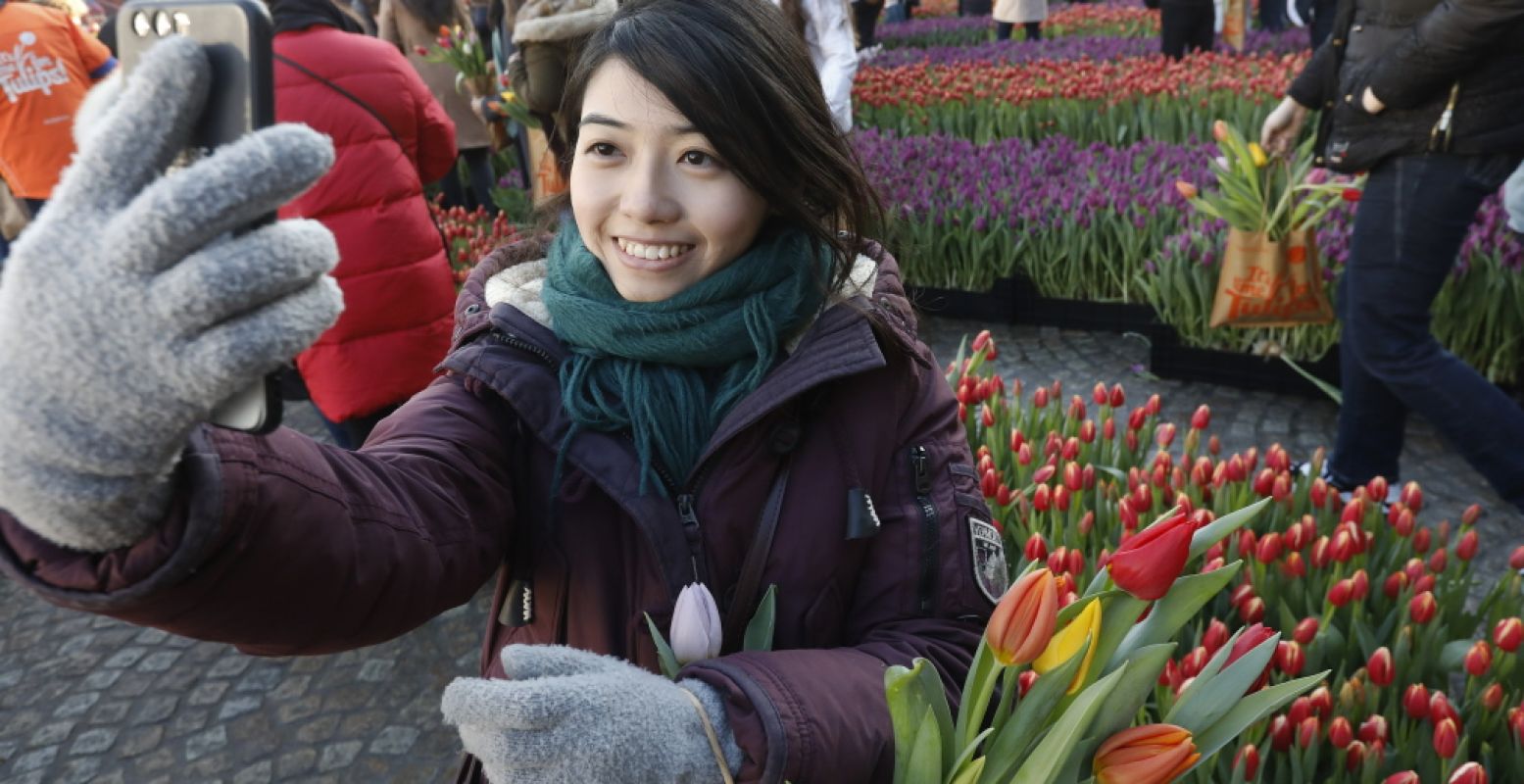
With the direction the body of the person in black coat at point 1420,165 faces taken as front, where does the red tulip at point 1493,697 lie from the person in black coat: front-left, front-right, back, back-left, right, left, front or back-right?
left

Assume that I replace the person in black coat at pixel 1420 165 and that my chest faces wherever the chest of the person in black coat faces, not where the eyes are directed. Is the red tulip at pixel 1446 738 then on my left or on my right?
on my left

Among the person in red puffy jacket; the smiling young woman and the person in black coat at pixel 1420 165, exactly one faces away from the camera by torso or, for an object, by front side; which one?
the person in red puffy jacket

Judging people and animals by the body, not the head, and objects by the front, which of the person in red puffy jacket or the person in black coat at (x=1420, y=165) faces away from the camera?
the person in red puffy jacket

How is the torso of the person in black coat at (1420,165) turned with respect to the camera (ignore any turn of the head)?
to the viewer's left

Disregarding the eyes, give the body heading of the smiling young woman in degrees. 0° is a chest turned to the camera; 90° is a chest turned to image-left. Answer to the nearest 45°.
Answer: approximately 45°

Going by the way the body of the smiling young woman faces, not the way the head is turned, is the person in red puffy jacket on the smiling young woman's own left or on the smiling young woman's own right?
on the smiling young woman's own right

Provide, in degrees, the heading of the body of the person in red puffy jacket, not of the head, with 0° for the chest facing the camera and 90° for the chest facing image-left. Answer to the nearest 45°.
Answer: approximately 180°

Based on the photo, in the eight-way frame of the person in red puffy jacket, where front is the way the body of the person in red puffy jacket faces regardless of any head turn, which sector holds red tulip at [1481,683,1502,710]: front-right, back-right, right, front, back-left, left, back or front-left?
back-right

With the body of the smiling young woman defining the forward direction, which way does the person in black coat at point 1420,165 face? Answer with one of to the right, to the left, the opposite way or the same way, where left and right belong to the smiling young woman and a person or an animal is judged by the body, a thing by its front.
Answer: to the right
